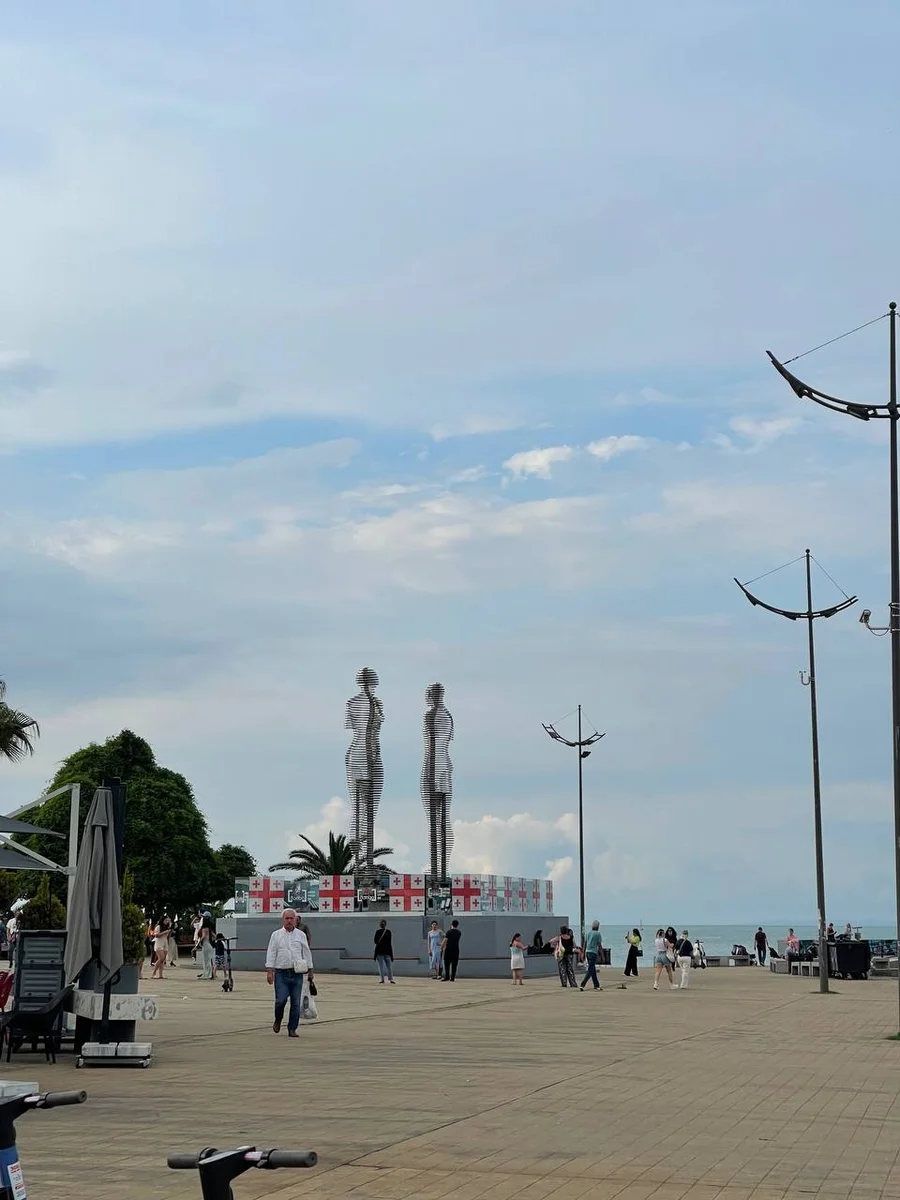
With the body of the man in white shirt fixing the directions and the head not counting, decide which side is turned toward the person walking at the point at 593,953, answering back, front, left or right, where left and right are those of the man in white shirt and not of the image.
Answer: back

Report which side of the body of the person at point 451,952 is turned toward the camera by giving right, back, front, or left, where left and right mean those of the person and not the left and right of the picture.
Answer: back

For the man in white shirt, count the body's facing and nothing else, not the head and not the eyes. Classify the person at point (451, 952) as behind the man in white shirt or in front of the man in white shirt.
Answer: behind

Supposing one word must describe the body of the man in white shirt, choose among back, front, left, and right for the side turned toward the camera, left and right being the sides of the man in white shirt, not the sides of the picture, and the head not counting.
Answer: front

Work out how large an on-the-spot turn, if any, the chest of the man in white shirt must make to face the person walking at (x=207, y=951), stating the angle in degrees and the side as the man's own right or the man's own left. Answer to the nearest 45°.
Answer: approximately 180°

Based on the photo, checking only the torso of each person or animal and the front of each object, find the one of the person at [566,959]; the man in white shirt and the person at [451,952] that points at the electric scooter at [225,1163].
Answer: the man in white shirt

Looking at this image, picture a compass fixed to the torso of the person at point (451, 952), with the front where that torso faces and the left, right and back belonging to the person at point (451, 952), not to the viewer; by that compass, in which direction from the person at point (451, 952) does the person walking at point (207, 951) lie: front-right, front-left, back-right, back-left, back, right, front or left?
left

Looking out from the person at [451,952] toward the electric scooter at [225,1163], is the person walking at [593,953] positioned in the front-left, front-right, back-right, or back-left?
front-left

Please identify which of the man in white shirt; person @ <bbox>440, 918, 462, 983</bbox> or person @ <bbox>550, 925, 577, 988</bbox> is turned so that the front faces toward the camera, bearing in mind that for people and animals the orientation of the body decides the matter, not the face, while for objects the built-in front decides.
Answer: the man in white shirt

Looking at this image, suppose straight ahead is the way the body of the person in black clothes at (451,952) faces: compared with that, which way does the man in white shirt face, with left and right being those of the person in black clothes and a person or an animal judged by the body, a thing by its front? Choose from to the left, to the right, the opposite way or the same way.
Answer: the opposite way
